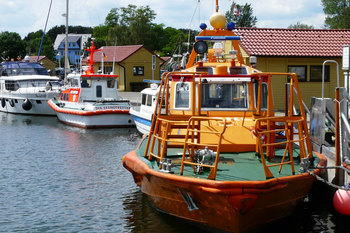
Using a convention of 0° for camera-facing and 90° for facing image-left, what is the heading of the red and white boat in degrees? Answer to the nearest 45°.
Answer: approximately 135°

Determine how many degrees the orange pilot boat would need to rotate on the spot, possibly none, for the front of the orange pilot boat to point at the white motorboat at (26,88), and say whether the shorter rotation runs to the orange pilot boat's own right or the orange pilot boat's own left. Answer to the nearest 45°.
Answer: approximately 135° to the orange pilot boat's own right

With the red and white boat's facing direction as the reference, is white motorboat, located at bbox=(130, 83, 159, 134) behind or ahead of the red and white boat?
behind

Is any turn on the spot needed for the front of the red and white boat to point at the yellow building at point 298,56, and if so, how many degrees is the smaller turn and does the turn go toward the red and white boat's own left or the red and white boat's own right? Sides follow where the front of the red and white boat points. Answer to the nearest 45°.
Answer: approximately 135° to the red and white boat's own right

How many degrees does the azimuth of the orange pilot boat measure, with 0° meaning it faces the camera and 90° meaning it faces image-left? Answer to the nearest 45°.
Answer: approximately 0°

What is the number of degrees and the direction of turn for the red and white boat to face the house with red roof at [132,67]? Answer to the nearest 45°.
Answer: approximately 45° to its right

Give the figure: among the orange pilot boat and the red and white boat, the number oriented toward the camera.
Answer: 1

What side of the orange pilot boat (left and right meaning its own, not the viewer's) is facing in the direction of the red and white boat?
back

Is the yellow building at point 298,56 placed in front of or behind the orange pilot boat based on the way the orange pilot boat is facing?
behind

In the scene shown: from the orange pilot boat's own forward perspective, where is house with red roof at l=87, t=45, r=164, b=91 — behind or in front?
behind
